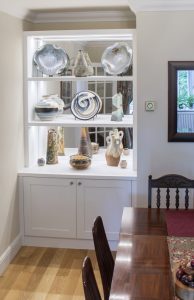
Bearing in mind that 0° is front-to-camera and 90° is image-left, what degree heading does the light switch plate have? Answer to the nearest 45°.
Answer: approximately 0°

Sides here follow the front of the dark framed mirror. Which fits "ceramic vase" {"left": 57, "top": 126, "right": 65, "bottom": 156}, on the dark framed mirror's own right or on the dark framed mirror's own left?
on the dark framed mirror's own right

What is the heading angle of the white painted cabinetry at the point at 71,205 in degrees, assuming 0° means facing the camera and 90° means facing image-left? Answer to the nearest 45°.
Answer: approximately 0°

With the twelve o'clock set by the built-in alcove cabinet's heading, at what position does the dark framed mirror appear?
The dark framed mirror is roughly at 10 o'clock from the built-in alcove cabinet.

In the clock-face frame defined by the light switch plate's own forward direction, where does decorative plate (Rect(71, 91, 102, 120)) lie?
The decorative plate is roughly at 4 o'clock from the light switch plate.

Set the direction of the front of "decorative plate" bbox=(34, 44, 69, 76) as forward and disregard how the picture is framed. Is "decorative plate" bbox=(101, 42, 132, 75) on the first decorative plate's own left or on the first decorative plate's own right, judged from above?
on the first decorative plate's own left

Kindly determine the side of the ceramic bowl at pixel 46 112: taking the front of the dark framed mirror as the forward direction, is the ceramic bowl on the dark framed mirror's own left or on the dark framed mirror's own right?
on the dark framed mirror's own right
